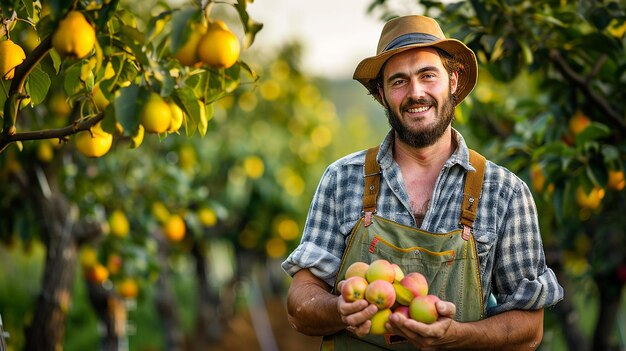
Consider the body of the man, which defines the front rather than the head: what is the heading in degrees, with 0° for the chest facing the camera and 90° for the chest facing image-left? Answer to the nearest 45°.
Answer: approximately 0°

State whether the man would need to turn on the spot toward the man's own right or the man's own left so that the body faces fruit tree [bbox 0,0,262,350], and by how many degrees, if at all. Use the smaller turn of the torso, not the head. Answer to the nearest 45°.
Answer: approximately 90° to the man's own right
